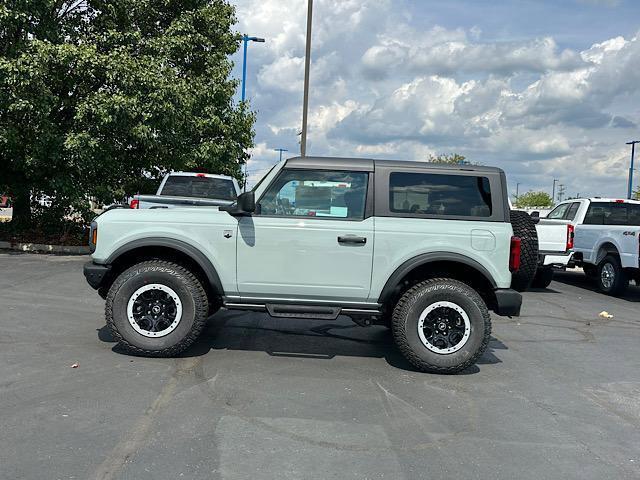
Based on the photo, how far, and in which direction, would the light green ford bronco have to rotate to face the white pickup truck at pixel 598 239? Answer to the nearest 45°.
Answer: approximately 135° to its right

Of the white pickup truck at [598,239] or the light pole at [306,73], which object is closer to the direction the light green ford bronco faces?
the light pole

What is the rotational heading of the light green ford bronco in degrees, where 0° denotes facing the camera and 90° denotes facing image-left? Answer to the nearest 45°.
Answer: approximately 90°

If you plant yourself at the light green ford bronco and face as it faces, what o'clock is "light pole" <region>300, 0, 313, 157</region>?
The light pole is roughly at 3 o'clock from the light green ford bronco.

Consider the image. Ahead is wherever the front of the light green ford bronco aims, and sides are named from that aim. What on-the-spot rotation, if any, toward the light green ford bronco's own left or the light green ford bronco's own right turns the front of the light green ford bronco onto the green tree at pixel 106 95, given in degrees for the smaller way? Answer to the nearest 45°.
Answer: approximately 45° to the light green ford bronco's own right

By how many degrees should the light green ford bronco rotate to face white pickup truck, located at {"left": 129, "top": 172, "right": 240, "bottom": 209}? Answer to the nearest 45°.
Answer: approximately 90° to its right
